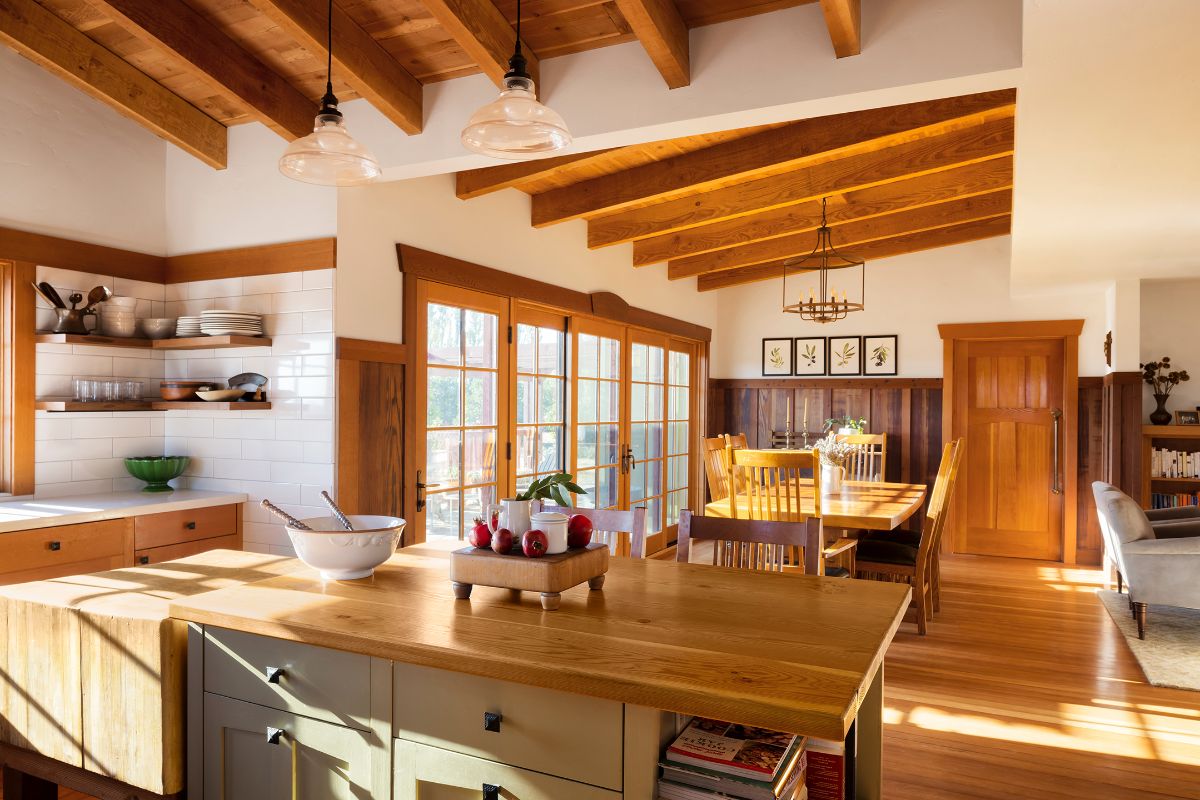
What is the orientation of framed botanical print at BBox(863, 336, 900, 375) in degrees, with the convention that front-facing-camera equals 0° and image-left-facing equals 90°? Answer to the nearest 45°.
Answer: approximately 0°

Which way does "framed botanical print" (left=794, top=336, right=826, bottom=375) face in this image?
toward the camera

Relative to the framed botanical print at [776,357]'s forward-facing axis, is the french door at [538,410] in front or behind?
in front

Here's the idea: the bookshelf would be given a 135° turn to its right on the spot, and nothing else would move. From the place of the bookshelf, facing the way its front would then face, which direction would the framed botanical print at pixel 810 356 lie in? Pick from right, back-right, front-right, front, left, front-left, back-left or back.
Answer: front-left

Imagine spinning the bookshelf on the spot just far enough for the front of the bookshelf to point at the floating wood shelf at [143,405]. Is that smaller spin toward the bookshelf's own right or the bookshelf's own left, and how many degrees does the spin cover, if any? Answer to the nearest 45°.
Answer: approximately 45° to the bookshelf's own right

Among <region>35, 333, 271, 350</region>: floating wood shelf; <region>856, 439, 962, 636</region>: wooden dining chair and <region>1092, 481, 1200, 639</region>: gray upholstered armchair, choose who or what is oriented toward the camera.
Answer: the floating wood shelf

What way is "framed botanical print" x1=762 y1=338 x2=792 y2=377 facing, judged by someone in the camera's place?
facing the viewer

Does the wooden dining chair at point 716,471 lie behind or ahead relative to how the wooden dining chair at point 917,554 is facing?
ahead

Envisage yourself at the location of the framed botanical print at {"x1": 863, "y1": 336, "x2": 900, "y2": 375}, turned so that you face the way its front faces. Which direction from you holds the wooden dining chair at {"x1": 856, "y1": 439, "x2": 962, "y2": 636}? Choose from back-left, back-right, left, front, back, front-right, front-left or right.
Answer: front

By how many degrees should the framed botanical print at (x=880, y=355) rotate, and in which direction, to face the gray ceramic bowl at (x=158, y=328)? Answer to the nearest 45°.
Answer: approximately 45° to its right

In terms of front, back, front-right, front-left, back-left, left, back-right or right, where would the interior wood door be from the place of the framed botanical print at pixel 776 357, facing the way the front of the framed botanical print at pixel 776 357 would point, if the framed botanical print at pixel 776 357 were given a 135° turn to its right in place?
back-right

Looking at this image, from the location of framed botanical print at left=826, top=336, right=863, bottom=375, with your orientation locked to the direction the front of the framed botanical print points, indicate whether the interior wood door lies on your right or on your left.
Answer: on your left

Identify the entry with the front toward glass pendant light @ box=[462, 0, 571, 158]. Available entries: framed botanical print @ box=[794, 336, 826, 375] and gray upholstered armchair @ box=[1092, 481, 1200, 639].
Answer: the framed botanical print
